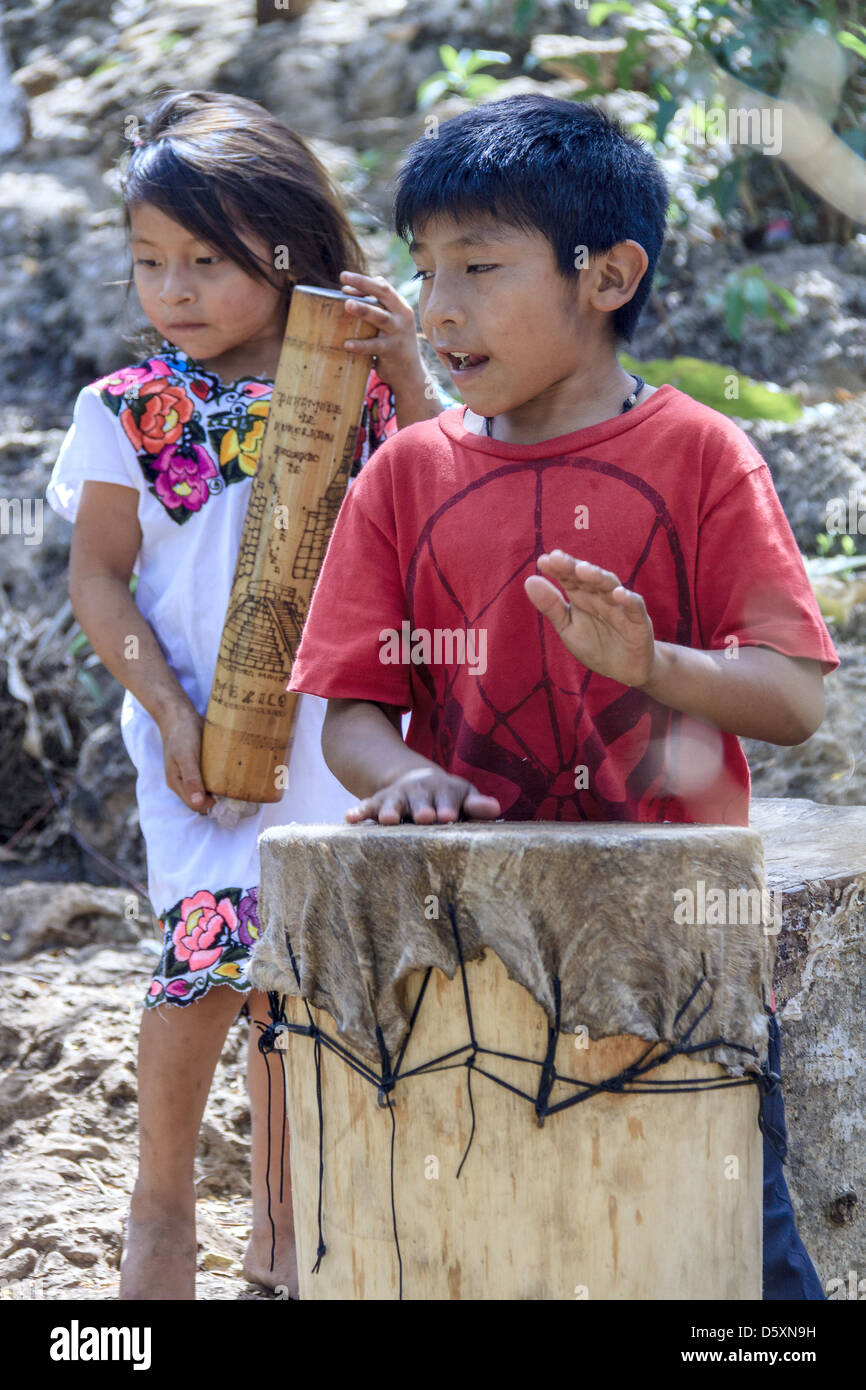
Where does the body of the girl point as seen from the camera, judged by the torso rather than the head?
toward the camera

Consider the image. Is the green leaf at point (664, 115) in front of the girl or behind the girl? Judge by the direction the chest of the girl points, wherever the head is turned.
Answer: behind

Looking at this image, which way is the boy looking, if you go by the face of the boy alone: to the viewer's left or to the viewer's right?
to the viewer's left

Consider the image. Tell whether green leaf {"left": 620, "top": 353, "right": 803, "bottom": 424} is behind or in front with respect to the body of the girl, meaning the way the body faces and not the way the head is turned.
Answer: behind
